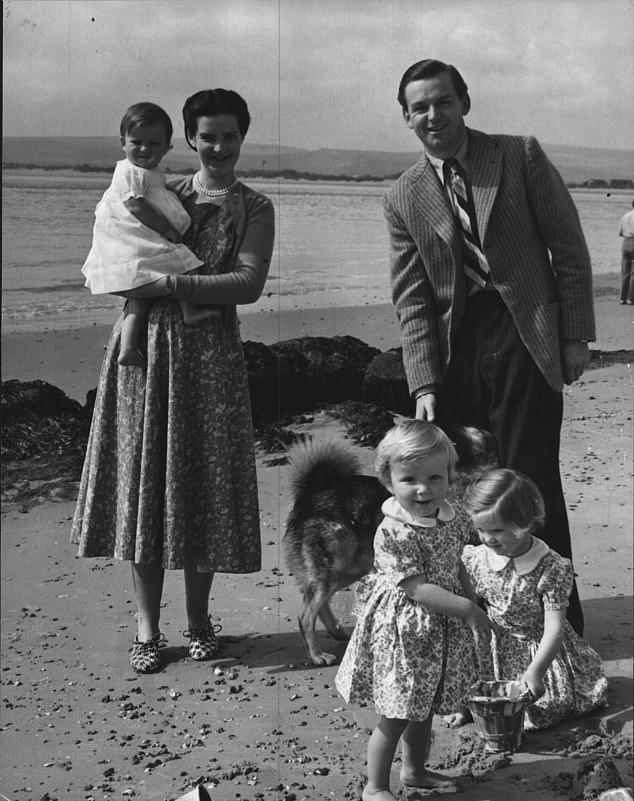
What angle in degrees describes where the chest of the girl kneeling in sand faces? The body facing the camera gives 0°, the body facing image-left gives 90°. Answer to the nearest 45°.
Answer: approximately 45°

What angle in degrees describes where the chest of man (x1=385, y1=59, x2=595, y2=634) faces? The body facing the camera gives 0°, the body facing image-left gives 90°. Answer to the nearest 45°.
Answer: approximately 45°

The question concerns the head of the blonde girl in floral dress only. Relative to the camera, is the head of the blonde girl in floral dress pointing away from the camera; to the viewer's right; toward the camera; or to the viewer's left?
toward the camera

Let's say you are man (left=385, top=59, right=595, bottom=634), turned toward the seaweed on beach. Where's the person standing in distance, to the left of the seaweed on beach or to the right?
right

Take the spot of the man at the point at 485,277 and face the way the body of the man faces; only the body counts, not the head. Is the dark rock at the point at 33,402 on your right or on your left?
on your right

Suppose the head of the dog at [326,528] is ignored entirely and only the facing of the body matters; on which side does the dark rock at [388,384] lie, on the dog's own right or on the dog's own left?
on the dog's own left

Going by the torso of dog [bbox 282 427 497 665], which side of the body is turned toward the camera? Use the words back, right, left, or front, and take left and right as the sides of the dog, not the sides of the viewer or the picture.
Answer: right

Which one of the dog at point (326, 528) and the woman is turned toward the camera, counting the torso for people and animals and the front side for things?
the woman

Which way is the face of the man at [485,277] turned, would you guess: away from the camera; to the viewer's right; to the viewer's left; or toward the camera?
toward the camera

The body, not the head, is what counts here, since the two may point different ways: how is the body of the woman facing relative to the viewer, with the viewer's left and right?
facing the viewer

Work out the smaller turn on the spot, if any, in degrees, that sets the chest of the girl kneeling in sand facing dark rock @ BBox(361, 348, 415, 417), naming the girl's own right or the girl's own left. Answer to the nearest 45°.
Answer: approximately 90° to the girl's own right

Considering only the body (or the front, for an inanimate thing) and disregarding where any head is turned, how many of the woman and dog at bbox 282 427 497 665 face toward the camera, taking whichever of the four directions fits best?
1

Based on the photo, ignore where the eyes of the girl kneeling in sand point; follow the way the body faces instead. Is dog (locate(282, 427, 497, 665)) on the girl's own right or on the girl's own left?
on the girl's own right
